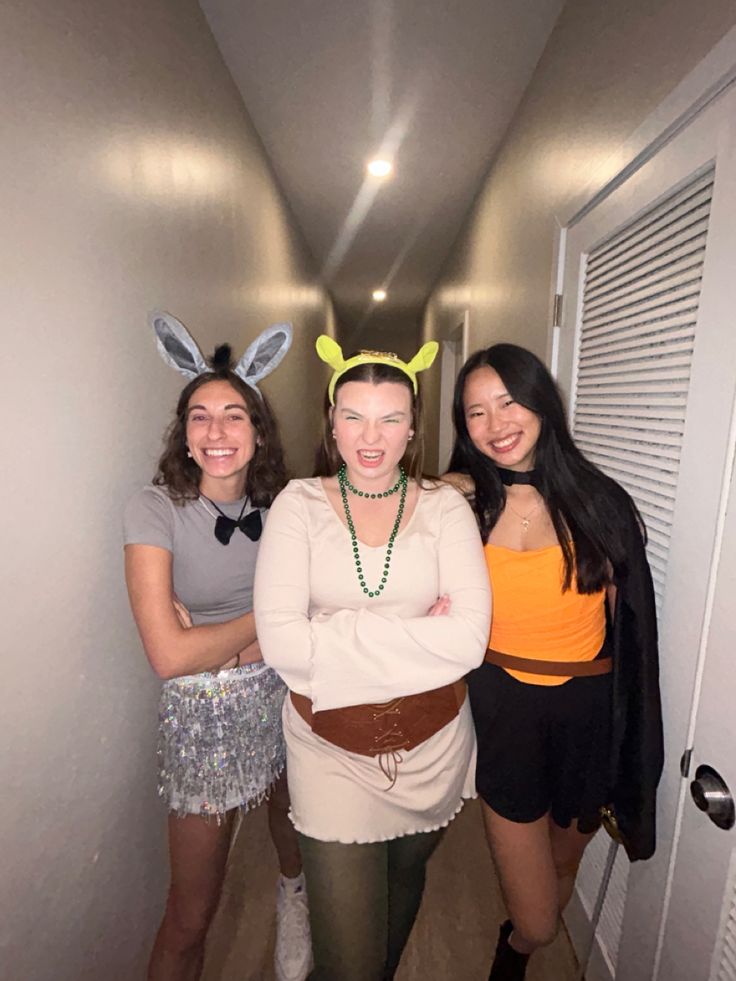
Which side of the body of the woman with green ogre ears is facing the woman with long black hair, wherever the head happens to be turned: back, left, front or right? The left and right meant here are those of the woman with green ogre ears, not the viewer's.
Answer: left

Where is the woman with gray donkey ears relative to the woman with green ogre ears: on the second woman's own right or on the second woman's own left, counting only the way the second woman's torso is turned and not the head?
on the second woman's own right

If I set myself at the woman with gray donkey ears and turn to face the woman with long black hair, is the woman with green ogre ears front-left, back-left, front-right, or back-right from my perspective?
front-right

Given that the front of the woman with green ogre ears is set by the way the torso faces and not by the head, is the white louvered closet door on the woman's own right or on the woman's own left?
on the woman's own left

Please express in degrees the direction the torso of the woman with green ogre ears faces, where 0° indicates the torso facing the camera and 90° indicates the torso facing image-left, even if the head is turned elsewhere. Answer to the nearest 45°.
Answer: approximately 0°

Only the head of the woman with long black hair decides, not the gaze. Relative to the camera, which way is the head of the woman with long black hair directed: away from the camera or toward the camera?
toward the camera

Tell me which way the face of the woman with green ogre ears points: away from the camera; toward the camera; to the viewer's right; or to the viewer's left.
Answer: toward the camera

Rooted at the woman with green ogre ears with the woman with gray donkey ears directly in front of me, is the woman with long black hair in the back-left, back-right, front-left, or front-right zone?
back-right
